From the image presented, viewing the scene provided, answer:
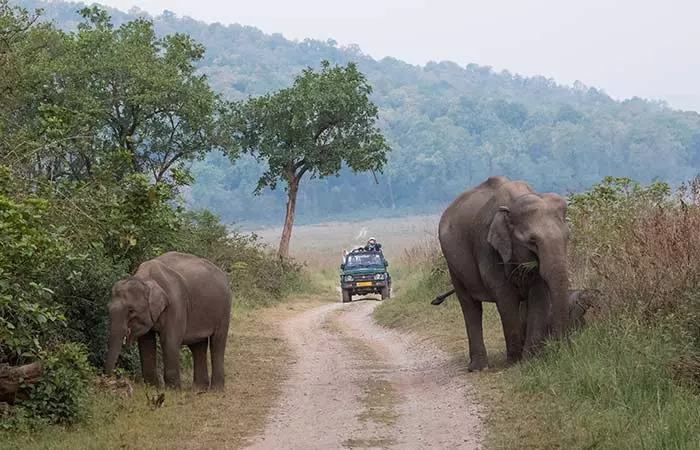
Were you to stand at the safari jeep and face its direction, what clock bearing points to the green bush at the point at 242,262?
The green bush is roughly at 2 o'clock from the safari jeep.

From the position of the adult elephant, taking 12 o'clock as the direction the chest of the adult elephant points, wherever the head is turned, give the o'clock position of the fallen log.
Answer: The fallen log is roughly at 3 o'clock from the adult elephant.

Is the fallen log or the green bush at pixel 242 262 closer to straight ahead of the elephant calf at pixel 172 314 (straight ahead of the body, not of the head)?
the fallen log

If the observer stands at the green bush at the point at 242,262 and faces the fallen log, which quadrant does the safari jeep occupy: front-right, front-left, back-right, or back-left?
back-left

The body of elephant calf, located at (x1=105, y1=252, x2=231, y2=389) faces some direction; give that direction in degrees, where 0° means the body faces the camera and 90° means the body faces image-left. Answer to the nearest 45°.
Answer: approximately 45°

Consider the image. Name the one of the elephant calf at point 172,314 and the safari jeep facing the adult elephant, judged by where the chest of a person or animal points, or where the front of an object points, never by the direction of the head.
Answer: the safari jeep

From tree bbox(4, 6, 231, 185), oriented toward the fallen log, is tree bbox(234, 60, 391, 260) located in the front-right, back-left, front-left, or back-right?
back-left

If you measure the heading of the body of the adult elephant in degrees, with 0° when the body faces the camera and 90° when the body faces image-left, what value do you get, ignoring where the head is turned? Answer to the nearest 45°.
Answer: approximately 315°

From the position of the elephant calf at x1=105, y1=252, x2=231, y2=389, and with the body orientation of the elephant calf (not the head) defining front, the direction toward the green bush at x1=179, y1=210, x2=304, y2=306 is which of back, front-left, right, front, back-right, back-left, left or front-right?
back-right

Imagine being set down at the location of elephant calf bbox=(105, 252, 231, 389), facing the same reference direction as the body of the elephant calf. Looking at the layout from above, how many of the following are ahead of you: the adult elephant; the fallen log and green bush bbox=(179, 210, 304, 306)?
1

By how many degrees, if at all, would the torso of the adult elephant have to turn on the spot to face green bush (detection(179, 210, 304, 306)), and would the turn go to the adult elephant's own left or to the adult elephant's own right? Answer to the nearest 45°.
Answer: approximately 180°
